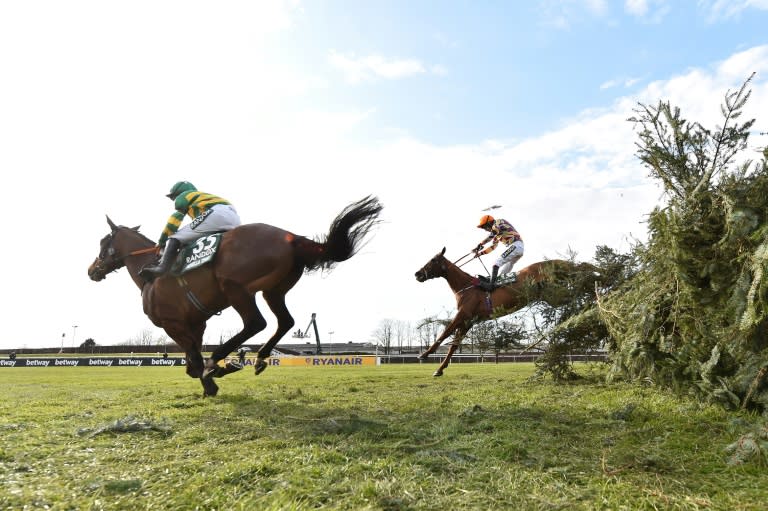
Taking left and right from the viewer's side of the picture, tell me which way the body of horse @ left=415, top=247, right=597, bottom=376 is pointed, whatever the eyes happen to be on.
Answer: facing to the left of the viewer

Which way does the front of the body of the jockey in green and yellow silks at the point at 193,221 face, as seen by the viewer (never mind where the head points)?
to the viewer's left

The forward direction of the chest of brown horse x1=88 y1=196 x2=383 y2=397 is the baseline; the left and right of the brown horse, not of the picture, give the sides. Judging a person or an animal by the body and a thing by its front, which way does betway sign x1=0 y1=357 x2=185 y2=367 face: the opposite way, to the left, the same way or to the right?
to the left

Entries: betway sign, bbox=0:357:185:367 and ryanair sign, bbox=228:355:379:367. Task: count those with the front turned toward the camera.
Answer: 2

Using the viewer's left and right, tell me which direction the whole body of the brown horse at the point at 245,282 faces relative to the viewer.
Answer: facing to the left of the viewer

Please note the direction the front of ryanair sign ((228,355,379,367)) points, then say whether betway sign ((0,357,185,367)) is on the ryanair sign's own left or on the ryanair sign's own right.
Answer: on the ryanair sign's own right

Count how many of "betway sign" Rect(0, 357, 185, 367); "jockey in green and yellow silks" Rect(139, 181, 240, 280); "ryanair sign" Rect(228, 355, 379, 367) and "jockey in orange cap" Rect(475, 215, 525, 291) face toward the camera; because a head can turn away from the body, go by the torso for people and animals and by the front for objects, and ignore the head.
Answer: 2

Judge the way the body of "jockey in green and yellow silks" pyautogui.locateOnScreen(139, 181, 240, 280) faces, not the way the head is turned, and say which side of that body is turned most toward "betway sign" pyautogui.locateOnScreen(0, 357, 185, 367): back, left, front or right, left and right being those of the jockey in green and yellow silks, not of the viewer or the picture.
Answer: right

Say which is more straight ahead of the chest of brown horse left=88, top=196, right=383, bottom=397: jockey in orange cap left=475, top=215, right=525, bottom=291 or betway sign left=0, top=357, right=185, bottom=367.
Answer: the betway sign

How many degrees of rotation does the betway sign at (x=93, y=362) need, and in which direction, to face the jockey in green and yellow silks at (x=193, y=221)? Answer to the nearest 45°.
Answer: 0° — it already faces them
